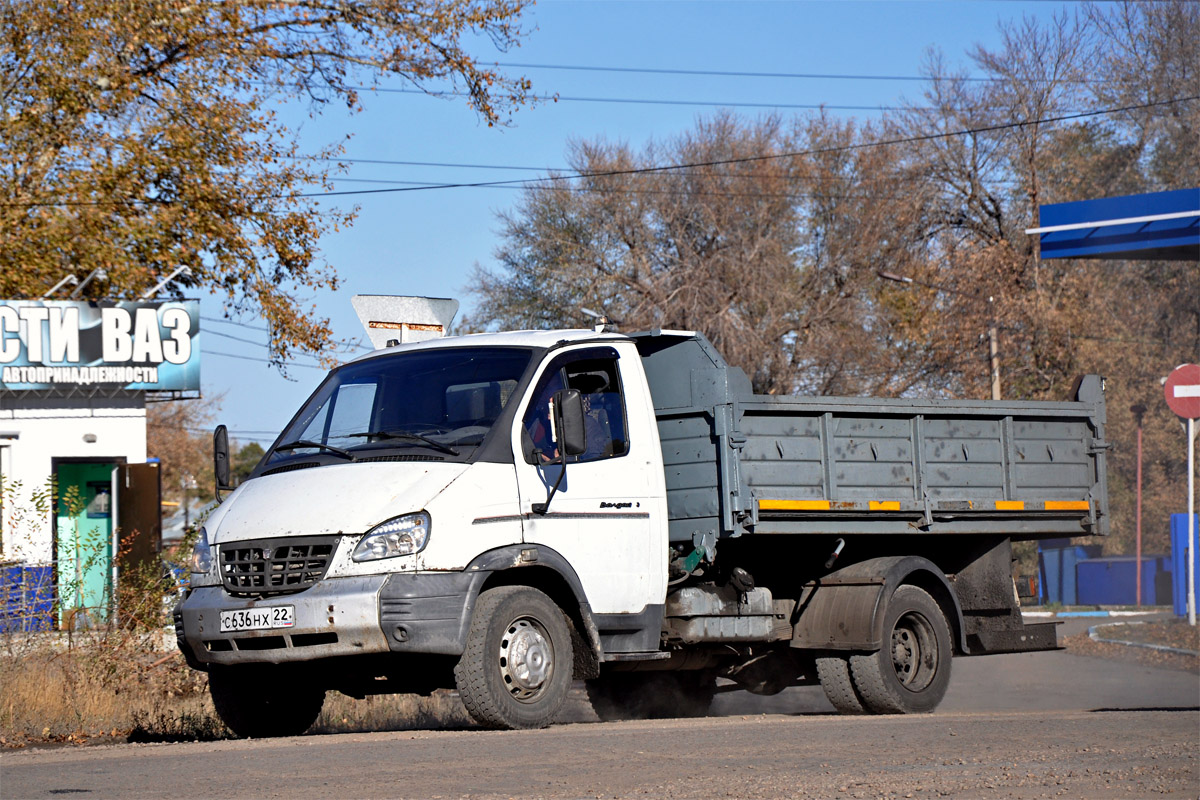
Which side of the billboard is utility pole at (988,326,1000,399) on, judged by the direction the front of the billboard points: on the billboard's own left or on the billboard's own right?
on the billboard's own left

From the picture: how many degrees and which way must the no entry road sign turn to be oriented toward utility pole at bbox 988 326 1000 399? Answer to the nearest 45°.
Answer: approximately 180°

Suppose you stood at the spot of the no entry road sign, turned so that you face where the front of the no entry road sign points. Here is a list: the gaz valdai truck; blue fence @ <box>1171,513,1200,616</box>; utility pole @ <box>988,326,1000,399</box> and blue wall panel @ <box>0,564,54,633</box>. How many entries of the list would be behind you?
2

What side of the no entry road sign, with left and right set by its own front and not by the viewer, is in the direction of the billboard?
right

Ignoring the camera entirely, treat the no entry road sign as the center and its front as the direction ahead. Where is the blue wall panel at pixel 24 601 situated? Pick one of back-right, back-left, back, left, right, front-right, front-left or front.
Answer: front-right

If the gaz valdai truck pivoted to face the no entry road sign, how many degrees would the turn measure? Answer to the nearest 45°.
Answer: approximately 180°

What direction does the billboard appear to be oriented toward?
toward the camera

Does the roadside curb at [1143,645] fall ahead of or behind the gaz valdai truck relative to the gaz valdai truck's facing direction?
behind

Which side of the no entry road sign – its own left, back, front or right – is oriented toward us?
front

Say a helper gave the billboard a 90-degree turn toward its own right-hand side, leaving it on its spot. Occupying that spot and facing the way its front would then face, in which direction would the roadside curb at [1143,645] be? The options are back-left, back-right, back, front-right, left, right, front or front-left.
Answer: back-left

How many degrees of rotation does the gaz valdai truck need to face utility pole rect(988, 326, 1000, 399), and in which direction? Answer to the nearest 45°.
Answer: approximately 135° to its right

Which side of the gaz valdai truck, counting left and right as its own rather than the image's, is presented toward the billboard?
right

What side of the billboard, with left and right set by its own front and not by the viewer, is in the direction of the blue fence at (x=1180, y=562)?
left

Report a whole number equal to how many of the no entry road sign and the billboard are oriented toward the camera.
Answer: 2
